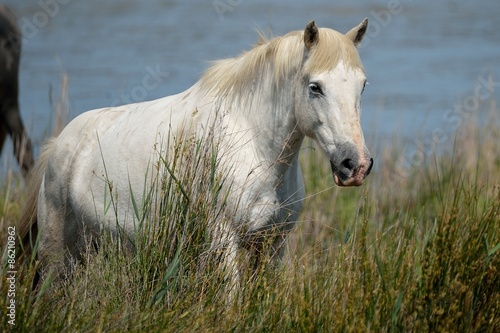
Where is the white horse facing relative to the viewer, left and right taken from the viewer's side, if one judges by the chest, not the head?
facing the viewer and to the right of the viewer

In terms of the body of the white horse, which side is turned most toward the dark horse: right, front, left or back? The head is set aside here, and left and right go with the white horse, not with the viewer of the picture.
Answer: back
